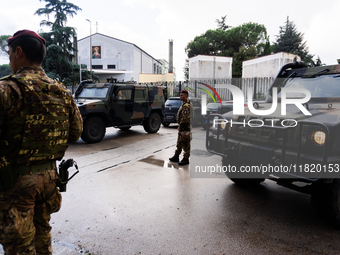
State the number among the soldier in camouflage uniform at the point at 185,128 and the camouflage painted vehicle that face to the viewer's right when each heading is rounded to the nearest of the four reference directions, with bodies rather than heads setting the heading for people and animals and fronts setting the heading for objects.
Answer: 0

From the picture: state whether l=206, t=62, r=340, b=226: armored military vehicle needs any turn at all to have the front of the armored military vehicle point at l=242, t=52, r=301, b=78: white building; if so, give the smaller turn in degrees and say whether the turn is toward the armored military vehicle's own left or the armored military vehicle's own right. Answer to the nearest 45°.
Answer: approximately 135° to the armored military vehicle's own right

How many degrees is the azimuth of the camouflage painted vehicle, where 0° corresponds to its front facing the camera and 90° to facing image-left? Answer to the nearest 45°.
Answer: approximately 45°

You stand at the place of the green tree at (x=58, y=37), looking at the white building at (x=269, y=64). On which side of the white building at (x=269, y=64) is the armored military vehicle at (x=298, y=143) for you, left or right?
right

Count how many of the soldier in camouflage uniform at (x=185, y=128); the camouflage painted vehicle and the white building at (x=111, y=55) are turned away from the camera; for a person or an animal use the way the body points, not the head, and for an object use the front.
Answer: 0

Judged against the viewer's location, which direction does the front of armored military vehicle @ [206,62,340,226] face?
facing the viewer and to the left of the viewer

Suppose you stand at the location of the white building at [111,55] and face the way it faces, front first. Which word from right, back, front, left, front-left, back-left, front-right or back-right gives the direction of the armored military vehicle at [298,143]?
front-left

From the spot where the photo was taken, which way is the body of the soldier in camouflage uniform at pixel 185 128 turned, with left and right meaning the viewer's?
facing to the left of the viewer

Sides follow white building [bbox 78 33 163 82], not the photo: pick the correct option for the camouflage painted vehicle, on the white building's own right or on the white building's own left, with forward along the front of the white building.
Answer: on the white building's own left

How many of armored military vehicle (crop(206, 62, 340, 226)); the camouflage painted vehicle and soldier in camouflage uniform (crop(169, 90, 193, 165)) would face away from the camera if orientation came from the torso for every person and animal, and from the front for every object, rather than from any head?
0

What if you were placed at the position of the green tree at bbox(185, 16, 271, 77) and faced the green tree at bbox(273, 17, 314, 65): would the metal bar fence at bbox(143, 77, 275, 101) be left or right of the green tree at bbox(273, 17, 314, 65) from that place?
right

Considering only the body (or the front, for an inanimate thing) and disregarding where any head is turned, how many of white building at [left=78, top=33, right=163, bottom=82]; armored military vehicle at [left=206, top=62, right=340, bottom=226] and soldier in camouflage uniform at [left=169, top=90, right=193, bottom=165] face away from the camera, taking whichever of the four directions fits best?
0

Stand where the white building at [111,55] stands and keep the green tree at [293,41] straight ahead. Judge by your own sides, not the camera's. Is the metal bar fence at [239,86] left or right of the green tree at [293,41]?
right
